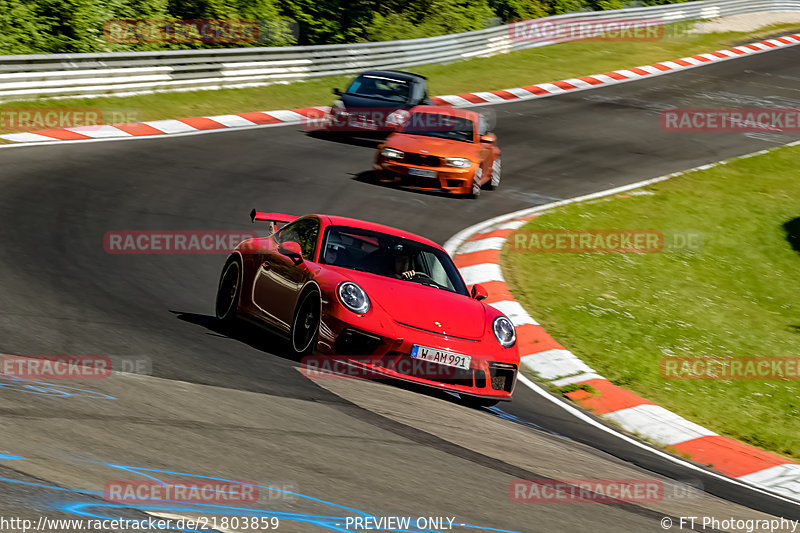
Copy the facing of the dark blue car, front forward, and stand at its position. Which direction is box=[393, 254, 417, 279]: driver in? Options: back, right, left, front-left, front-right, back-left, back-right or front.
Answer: front-left

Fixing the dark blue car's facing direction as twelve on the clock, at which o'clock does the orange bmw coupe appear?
The orange bmw coupe is roughly at 10 o'clock from the dark blue car.

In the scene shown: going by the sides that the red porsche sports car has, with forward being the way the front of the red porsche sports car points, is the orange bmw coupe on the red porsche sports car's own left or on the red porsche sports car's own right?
on the red porsche sports car's own left

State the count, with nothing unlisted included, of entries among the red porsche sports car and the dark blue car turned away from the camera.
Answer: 0

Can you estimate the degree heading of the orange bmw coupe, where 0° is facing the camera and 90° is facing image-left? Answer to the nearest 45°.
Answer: approximately 45°

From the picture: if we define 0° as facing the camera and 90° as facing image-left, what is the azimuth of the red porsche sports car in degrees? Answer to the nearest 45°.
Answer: approximately 315°

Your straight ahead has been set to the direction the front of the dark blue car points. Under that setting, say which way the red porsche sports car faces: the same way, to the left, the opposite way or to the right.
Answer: to the left

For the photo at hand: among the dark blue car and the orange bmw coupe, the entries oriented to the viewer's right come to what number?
0

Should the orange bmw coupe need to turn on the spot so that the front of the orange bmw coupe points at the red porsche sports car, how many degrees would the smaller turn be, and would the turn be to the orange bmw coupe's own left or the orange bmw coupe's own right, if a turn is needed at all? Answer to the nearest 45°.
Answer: approximately 45° to the orange bmw coupe's own left

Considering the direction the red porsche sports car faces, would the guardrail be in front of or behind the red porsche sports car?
behind

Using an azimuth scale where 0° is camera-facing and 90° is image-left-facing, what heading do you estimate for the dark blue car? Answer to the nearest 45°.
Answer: approximately 45°

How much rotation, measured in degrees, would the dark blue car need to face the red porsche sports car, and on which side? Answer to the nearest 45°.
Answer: approximately 45° to its left
